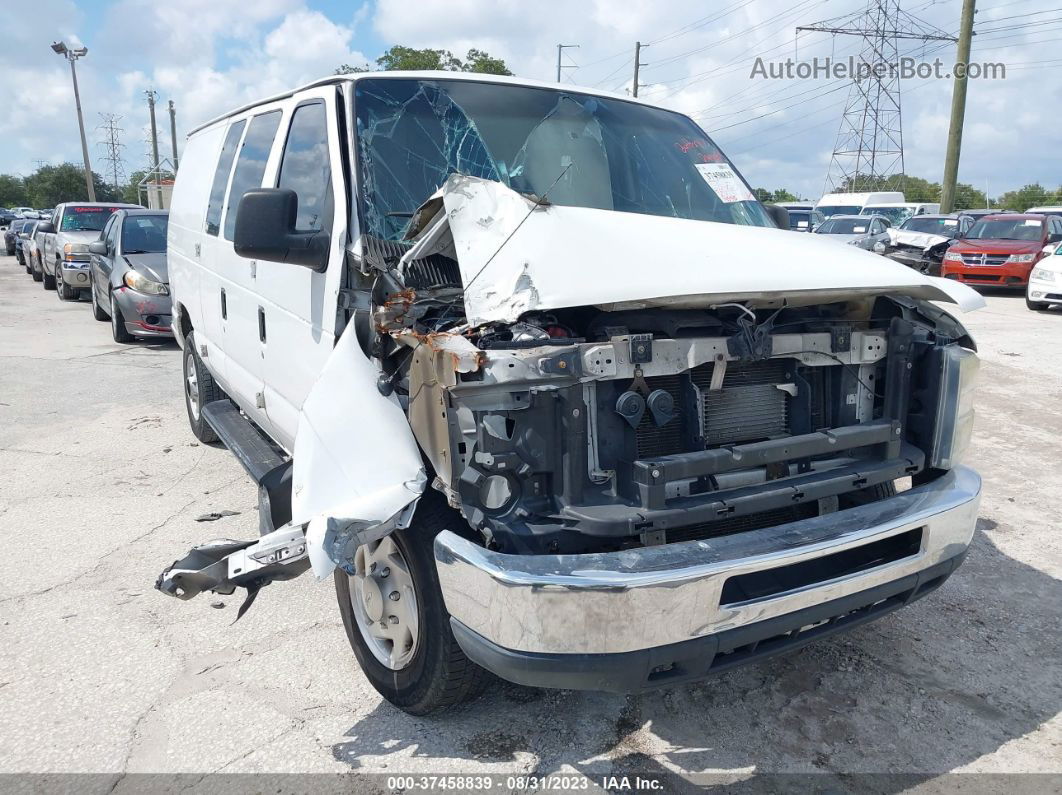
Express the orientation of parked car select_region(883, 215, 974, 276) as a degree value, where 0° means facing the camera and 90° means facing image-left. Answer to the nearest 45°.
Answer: approximately 45°

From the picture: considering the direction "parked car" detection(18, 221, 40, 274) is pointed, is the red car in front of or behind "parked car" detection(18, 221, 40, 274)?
in front

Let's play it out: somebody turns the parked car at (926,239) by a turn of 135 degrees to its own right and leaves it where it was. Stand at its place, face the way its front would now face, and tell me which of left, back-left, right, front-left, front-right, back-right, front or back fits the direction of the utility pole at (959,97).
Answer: front

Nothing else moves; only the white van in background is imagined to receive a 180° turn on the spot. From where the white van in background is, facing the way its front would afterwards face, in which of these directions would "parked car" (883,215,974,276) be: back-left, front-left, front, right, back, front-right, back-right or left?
back-right

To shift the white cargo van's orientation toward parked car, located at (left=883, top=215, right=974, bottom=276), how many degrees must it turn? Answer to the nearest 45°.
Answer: approximately 90° to its left

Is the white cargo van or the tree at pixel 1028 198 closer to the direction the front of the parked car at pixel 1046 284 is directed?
the white cargo van

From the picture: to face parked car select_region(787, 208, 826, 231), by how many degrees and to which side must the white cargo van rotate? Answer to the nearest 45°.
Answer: approximately 135° to its left

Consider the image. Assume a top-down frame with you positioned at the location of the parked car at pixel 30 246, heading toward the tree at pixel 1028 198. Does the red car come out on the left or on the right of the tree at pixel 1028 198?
right

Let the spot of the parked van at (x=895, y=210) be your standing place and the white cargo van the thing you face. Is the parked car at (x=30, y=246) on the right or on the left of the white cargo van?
right
